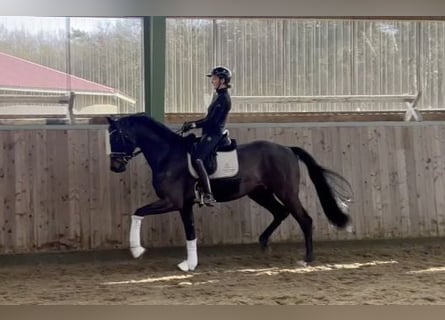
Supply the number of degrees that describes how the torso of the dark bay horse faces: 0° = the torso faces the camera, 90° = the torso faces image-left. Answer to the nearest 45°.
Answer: approximately 90°

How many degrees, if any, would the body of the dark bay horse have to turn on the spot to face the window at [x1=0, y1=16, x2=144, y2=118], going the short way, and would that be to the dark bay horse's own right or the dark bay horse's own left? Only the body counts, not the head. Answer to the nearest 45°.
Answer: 0° — it already faces it

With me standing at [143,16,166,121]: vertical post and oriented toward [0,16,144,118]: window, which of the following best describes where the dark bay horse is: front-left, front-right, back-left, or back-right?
back-left

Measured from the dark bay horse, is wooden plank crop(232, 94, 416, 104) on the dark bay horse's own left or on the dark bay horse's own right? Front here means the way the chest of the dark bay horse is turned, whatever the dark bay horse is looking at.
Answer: on the dark bay horse's own right

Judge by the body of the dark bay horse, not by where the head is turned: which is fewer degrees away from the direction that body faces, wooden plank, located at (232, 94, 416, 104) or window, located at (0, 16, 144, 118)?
the window
